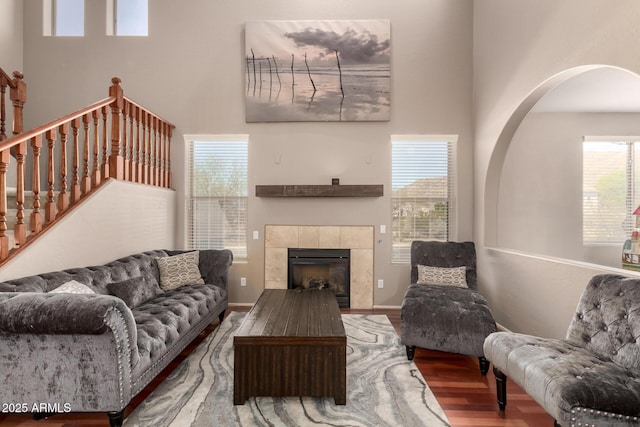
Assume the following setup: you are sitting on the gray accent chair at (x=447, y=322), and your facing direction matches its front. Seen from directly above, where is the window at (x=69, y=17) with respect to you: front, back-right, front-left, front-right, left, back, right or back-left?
right

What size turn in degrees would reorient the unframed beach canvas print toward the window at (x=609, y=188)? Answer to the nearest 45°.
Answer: approximately 90° to its left

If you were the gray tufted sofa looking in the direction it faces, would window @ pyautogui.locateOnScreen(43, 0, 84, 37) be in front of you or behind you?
behind

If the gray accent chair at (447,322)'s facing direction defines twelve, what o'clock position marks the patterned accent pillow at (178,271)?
The patterned accent pillow is roughly at 3 o'clock from the gray accent chair.

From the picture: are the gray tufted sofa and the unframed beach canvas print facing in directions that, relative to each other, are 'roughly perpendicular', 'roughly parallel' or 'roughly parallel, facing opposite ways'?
roughly perpendicular

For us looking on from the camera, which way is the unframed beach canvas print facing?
facing the viewer

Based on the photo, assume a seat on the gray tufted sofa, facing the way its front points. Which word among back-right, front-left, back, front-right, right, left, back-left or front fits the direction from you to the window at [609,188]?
front-left

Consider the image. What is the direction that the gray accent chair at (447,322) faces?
toward the camera

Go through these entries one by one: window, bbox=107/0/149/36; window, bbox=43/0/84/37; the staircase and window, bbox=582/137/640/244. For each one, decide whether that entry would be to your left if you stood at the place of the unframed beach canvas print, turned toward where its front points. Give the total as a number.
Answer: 1

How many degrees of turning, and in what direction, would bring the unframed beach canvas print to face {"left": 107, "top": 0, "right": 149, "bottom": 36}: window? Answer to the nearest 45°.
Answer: approximately 90° to its right

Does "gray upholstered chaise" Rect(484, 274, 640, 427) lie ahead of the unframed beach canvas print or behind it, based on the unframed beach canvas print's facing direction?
ahead

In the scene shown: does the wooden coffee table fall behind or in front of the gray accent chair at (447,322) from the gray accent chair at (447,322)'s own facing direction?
in front

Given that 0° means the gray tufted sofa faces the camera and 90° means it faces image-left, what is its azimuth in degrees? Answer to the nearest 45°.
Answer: approximately 315°

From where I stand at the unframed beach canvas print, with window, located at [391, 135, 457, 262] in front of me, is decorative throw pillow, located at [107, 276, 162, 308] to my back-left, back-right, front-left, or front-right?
back-right

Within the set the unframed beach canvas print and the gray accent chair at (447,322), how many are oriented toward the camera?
2
